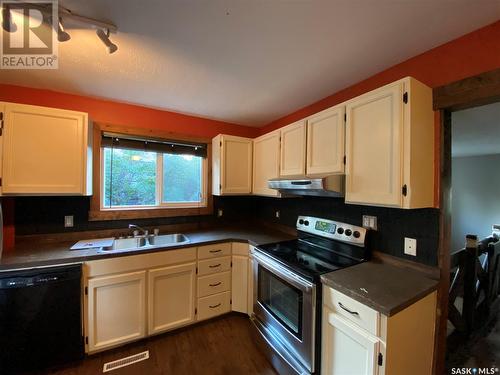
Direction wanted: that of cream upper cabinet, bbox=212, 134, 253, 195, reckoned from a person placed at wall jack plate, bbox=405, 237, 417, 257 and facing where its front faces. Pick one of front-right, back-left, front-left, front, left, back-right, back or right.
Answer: front-right

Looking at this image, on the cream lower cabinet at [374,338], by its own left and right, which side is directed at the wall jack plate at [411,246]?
back

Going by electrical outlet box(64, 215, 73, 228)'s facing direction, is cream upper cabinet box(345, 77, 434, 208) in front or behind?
in front

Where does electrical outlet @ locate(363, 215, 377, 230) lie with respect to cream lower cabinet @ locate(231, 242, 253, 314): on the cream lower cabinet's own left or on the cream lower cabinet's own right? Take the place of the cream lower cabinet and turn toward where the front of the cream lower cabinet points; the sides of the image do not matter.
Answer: on the cream lower cabinet's own left

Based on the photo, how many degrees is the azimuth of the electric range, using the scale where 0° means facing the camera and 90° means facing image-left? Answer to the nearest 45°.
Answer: approximately 45°

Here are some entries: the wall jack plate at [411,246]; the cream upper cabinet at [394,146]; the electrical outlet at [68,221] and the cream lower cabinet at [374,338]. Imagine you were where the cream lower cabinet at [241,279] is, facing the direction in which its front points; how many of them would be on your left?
3

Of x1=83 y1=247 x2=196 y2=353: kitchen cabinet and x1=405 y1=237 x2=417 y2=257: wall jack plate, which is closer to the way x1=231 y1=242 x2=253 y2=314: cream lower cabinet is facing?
the kitchen cabinet
